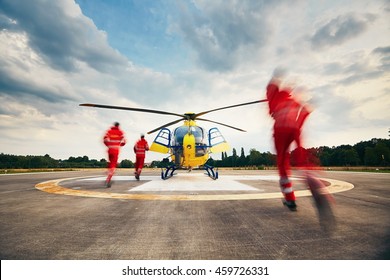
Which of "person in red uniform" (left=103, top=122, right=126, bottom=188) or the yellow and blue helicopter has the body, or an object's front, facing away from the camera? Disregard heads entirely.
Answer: the person in red uniform

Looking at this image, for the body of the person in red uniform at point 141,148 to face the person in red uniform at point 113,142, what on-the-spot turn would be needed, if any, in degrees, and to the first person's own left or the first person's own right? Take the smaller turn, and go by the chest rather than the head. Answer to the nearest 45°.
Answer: approximately 135° to the first person's own left

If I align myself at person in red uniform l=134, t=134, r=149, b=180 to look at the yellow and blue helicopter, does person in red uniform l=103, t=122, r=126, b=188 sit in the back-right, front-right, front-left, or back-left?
back-right

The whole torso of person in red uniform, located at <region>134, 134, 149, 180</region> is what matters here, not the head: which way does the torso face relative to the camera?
away from the camera

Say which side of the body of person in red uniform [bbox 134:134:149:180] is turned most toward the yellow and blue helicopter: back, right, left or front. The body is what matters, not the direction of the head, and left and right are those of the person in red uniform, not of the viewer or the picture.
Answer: front

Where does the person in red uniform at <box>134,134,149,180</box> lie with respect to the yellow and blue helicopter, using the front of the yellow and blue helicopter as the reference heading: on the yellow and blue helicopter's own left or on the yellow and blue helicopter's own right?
on the yellow and blue helicopter's own right

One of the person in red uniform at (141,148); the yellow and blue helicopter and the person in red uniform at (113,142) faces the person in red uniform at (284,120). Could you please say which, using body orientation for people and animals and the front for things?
the yellow and blue helicopter

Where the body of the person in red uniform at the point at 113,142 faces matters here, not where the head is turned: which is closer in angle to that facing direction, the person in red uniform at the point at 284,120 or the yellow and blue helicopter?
the yellow and blue helicopter

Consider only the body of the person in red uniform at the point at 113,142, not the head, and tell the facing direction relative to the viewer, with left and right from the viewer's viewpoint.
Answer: facing away from the viewer

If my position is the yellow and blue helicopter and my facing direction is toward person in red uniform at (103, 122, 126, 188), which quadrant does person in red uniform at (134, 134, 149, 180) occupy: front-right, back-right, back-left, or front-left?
front-right

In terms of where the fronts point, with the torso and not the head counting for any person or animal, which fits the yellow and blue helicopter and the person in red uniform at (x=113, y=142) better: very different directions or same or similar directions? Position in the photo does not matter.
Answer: very different directions

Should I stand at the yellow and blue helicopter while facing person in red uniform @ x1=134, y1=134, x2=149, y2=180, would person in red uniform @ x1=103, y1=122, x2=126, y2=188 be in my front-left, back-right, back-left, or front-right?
front-left

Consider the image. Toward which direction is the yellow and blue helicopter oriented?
toward the camera

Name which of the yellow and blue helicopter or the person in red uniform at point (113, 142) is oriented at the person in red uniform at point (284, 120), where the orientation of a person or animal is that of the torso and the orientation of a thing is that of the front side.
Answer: the yellow and blue helicopter

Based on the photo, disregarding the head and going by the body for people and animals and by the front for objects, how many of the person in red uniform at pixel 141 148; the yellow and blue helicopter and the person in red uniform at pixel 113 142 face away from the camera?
2
